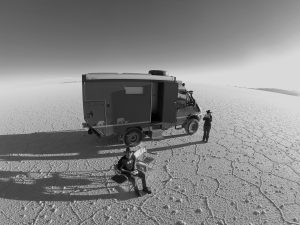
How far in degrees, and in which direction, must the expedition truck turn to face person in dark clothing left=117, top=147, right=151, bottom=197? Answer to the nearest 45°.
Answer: approximately 135° to its right

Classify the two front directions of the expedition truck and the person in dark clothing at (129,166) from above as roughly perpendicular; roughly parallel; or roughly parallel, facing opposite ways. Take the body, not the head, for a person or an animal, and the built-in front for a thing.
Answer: roughly perpendicular

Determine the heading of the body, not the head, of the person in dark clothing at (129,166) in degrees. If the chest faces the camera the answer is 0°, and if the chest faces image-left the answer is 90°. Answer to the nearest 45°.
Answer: approximately 315°

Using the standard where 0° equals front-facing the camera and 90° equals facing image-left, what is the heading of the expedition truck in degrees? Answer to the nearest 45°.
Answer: approximately 225°

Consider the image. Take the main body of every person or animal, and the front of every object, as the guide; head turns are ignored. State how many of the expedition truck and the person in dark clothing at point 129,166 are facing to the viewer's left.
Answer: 0
